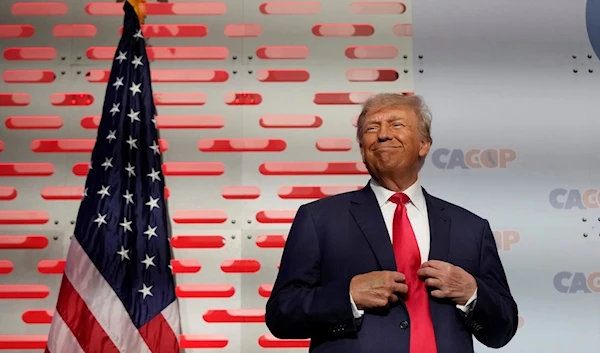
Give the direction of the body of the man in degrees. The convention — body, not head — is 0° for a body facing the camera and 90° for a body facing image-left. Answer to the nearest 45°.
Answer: approximately 0°

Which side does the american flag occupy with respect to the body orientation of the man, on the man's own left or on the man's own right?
on the man's own right
